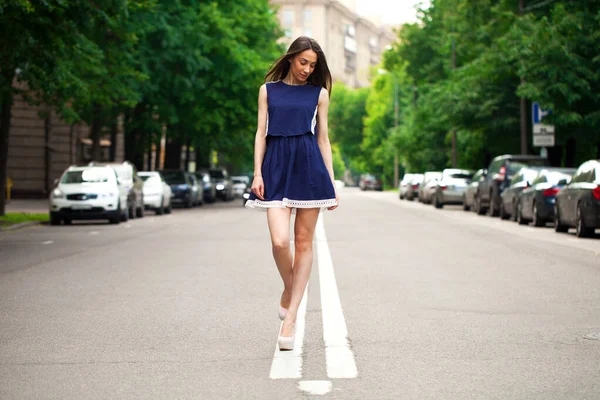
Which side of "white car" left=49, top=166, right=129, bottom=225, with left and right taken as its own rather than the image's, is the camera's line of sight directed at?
front

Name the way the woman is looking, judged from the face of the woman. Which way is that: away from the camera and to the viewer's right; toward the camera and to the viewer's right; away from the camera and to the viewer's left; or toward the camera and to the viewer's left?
toward the camera and to the viewer's right

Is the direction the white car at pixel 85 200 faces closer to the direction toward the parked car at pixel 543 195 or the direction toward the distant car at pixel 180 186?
the parked car

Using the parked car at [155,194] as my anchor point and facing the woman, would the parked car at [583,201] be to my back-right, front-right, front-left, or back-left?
front-left

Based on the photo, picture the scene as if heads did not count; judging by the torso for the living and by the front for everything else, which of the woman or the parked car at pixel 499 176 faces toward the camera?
the woman

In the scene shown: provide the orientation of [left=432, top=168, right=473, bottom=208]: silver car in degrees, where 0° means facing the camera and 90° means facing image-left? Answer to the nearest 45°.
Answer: approximately 225°

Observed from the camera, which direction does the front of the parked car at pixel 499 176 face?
facing away from the viewer and to the right of the viewer

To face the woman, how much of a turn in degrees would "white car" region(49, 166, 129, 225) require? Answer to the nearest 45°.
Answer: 0° — it already faces them

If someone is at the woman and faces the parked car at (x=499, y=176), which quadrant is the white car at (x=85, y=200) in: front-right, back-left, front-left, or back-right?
front-left

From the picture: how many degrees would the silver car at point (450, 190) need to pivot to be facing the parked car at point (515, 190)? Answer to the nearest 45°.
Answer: approximately 135° to its right

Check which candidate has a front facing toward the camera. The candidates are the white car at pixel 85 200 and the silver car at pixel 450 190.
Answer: the white car

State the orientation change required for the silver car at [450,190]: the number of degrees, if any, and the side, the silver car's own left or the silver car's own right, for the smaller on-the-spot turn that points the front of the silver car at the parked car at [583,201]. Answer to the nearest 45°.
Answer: approximately 135° to the silver car's own right

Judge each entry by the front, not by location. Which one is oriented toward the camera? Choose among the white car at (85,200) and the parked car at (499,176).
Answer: the white car

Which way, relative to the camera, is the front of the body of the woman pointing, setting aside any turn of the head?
toward the camera

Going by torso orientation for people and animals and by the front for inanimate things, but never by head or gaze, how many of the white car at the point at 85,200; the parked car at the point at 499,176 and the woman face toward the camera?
2

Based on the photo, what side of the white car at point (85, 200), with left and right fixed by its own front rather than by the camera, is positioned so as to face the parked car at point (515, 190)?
left

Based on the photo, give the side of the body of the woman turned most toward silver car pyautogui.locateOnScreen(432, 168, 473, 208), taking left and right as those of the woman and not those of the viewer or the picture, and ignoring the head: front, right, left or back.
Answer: back
